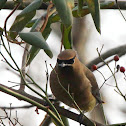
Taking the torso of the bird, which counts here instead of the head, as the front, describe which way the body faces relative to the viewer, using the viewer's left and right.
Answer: facing the viewer and to the left of the viewer

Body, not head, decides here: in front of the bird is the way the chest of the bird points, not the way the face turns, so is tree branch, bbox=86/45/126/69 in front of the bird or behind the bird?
behind
